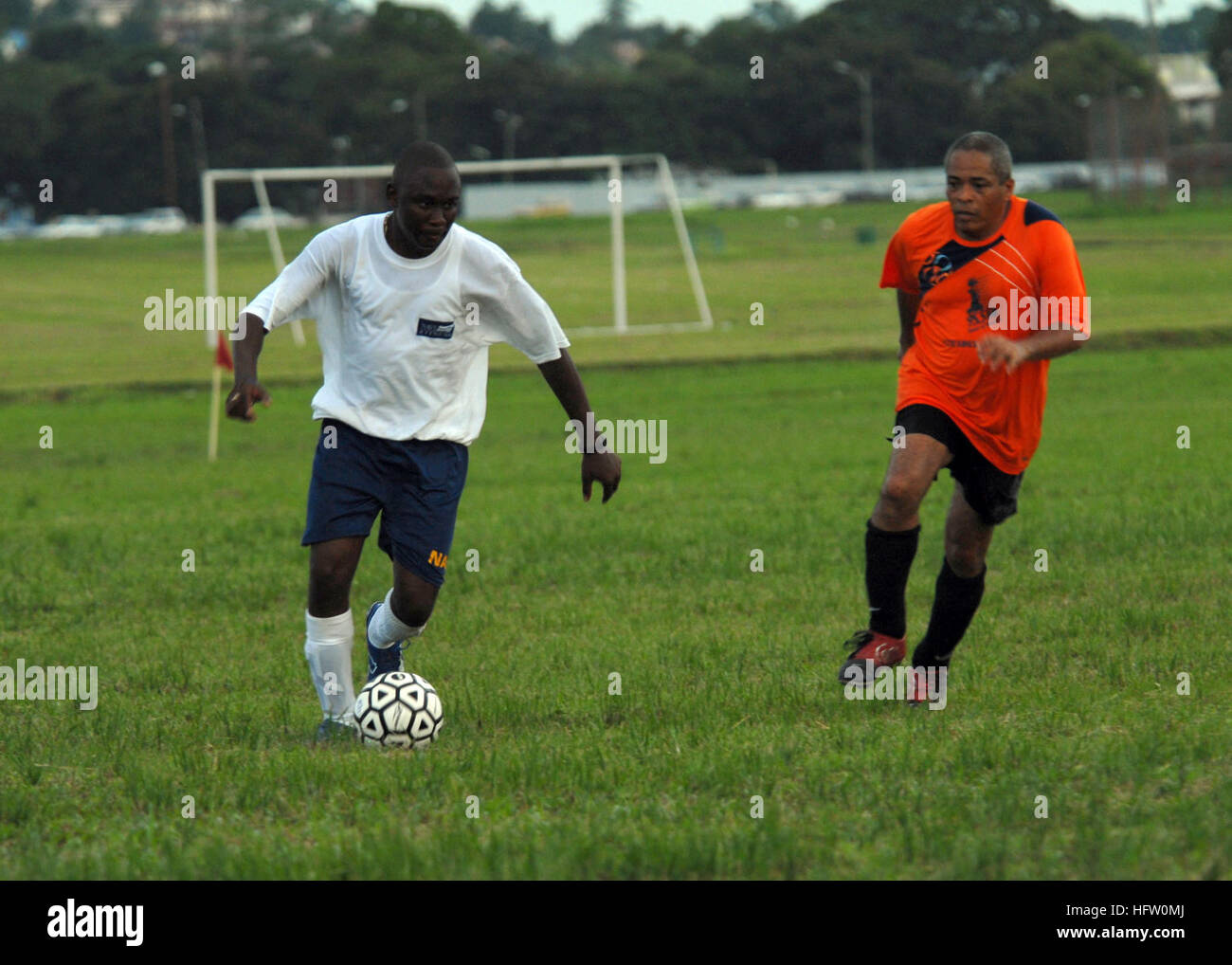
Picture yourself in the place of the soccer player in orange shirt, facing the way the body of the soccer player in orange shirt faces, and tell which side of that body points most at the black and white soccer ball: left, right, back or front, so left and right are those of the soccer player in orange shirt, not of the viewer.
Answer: front

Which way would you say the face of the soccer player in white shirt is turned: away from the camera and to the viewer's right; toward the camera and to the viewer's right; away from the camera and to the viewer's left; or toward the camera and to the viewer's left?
toward the camera and to the viewer's right

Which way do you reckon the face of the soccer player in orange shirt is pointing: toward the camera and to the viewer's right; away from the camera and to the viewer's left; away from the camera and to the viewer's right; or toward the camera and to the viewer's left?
toward the camera and to the viewer's left

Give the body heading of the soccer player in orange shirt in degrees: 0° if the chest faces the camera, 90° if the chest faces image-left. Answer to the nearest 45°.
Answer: approximately 45°
